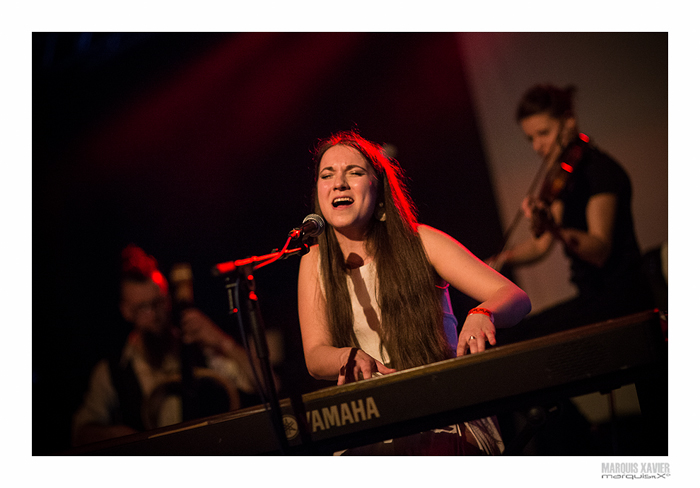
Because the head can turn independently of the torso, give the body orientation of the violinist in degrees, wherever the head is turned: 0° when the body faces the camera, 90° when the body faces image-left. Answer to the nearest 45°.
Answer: approximately 45°
